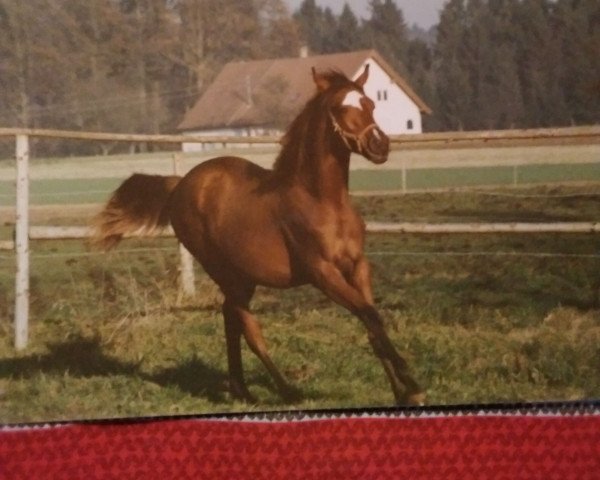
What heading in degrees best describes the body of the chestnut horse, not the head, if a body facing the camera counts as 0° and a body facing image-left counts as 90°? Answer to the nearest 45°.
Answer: approximately 315°
